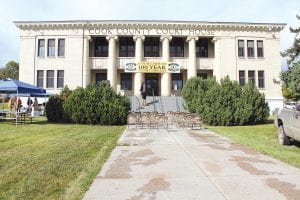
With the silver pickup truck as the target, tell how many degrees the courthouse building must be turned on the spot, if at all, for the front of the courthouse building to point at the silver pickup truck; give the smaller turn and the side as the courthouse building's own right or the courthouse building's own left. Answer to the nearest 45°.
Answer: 0° — it already faces it

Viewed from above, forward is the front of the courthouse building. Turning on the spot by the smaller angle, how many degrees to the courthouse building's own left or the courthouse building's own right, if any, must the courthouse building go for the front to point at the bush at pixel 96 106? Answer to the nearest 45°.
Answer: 0° — it already faces it

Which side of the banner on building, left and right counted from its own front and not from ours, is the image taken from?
front

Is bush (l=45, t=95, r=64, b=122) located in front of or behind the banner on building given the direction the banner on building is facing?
in front

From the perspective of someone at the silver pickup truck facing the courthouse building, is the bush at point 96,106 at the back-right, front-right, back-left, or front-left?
front-left

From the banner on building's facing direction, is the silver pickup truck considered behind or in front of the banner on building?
in front

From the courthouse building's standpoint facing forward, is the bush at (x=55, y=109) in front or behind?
in front
